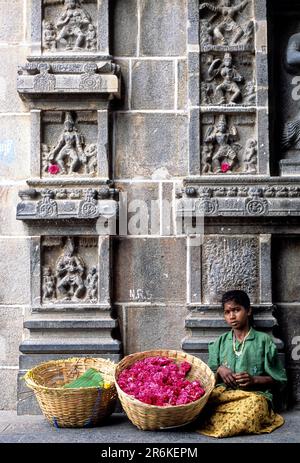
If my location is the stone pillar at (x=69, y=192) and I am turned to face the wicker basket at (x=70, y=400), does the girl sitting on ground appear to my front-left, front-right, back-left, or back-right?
front-left

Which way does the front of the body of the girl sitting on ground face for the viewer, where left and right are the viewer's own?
facing the viewer and to the left of the viewer

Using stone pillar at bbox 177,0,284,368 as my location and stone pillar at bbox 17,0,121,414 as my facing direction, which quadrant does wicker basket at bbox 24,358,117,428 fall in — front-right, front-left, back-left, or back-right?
front-left

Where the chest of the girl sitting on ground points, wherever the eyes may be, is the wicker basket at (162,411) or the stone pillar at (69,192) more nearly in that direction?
the wicker basket

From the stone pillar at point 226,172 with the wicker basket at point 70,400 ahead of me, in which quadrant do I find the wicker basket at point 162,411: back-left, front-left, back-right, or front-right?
front-left

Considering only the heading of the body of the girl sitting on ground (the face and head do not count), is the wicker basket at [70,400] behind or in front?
in front
